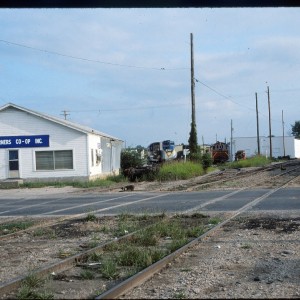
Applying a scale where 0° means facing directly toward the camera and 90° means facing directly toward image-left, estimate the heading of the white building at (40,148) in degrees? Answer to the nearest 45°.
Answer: approximately 0°

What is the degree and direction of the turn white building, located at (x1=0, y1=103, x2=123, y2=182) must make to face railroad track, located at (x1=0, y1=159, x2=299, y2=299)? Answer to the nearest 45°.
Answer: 0° — it already faces it

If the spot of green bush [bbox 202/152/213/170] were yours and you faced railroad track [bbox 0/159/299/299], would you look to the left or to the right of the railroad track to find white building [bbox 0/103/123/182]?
right

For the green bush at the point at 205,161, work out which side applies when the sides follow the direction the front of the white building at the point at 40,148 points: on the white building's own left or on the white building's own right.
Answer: on the white building's own left

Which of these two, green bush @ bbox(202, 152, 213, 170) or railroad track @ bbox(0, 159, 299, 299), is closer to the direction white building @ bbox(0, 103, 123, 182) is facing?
the railroad track
